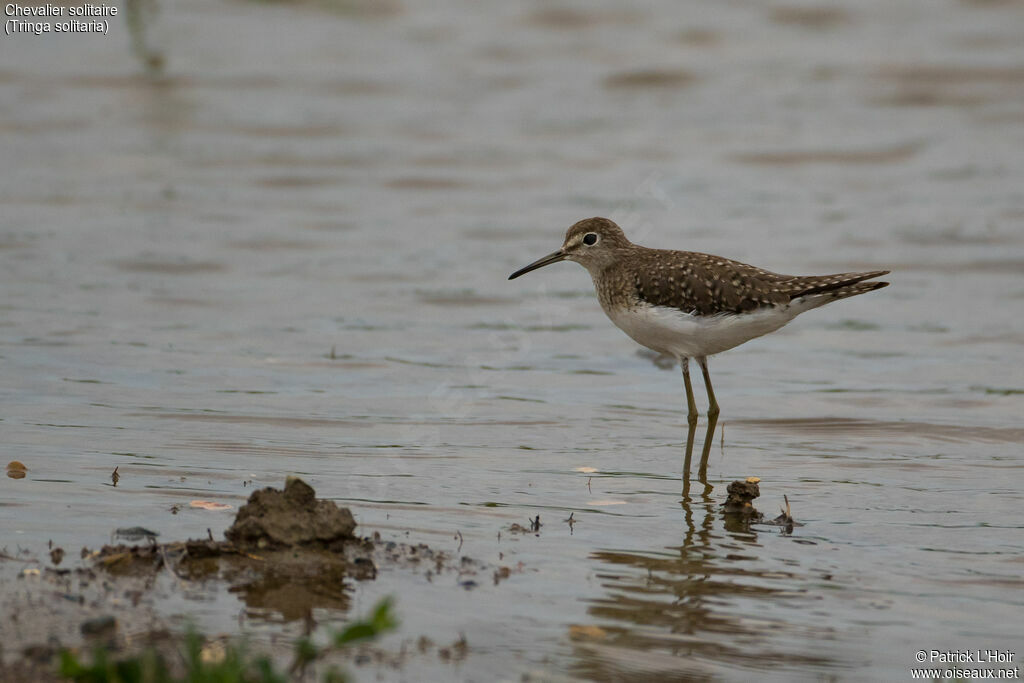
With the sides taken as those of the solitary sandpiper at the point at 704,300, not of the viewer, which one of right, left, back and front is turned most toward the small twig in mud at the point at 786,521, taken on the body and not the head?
left

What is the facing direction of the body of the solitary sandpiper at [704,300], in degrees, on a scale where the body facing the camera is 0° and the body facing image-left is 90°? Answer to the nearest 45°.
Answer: approximately 90°

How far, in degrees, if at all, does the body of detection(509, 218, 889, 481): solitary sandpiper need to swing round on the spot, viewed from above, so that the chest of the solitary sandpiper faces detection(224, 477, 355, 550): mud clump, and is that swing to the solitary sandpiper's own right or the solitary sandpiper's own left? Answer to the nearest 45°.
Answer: approximately 45° to the solitary sandpiper's own left

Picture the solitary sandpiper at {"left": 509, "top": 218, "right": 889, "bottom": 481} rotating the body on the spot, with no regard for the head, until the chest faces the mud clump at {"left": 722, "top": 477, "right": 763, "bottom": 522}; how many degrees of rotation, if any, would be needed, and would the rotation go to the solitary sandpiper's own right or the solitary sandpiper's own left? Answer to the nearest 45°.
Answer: approximately 90° to the solitary sandpiper's own left

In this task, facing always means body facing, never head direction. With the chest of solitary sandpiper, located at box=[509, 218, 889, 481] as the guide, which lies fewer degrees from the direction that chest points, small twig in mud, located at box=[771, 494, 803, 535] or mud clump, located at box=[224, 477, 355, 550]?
the mud clump
